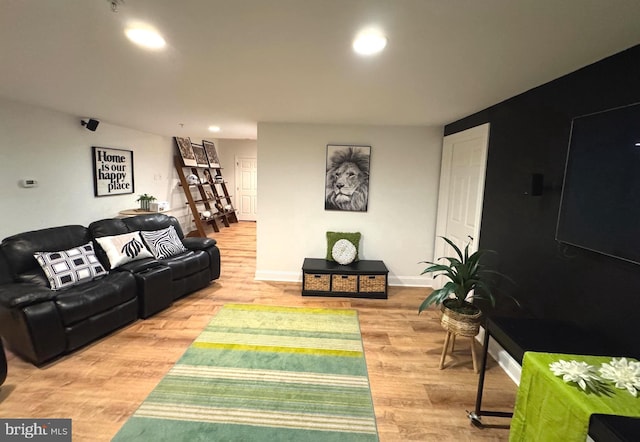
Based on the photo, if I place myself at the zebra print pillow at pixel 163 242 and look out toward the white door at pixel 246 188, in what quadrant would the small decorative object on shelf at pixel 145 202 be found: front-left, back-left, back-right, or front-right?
front-left

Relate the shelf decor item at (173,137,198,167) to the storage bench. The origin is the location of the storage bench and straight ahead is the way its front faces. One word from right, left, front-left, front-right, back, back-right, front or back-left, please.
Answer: back-right

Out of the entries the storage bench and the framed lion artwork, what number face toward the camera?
2

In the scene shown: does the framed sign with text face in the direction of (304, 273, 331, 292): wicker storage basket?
yes

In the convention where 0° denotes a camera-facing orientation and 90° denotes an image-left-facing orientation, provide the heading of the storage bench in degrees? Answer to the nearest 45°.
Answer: approximately 0°

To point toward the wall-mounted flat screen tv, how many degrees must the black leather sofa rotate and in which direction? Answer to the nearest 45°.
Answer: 0° — it already faces it

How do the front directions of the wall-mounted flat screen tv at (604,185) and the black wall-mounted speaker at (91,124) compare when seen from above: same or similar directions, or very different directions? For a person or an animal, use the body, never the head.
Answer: very different directions

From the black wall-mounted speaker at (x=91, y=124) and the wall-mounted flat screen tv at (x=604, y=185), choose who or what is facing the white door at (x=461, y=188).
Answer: the black wall-mounted speaker

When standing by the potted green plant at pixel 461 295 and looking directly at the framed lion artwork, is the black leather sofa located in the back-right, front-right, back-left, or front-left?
front-left

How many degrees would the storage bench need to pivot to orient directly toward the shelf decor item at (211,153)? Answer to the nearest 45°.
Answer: approximately 135° to its right

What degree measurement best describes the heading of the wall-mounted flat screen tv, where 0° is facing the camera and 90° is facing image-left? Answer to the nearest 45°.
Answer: approximately 45°

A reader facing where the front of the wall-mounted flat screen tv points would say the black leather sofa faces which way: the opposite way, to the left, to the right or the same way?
the opposite way

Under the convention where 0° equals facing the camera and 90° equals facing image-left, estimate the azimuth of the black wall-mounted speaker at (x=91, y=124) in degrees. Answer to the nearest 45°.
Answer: approximately 315°

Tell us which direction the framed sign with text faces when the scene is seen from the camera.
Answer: facing the viewer and to the right of the viewer

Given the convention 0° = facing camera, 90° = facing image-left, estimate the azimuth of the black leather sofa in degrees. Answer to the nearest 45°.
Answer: approximately 315°

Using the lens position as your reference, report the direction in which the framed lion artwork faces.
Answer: facing the viewer
